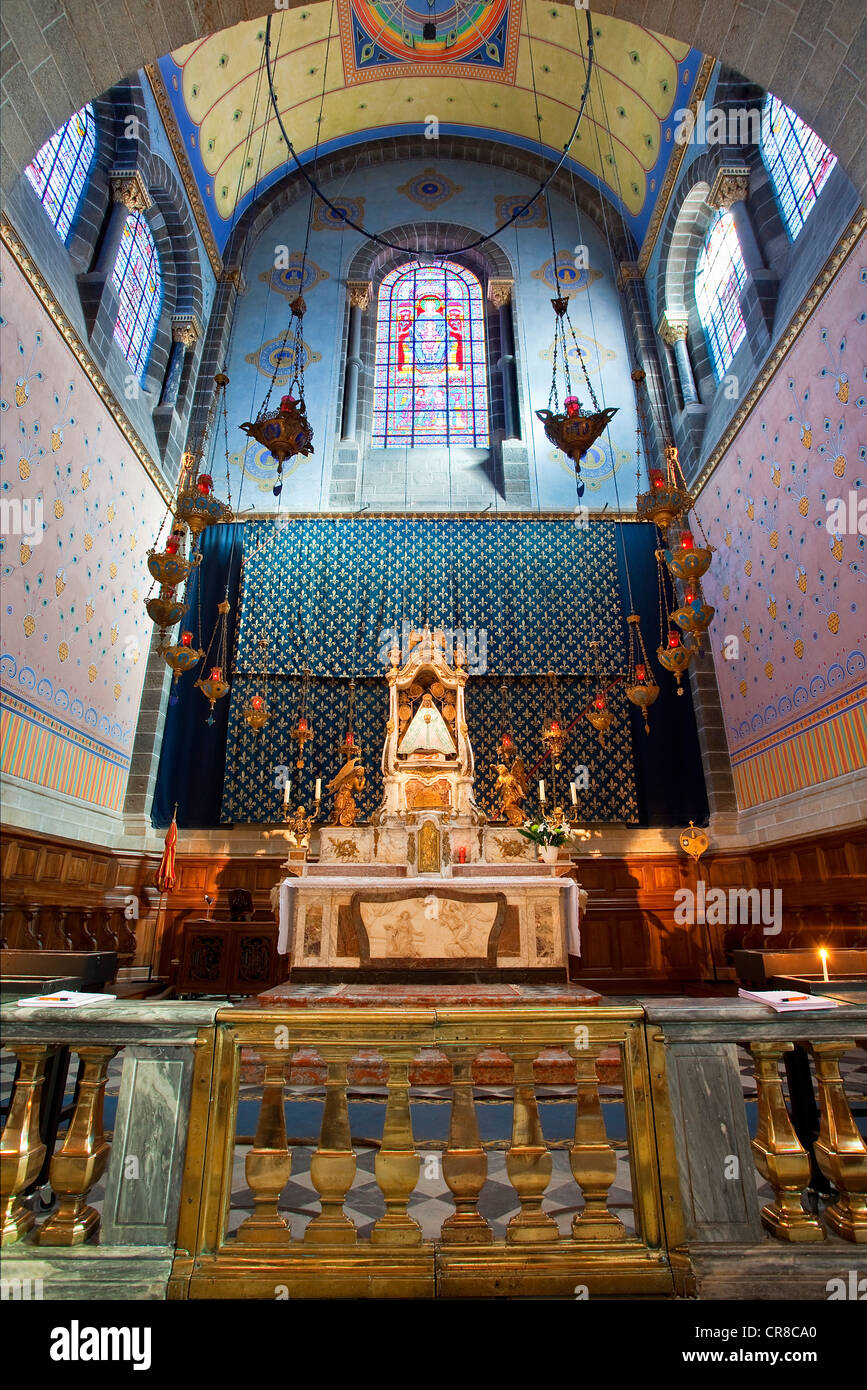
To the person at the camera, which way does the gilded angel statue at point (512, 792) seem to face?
facing the viewer and to the left of the viewer

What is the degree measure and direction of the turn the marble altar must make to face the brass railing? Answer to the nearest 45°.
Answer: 0° — it already faces it

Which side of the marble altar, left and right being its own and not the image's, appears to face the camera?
front

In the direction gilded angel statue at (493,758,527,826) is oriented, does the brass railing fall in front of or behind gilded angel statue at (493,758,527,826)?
in front

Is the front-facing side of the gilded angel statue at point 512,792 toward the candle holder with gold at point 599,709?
no

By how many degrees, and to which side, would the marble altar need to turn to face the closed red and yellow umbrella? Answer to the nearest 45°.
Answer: approximately 135° to its right

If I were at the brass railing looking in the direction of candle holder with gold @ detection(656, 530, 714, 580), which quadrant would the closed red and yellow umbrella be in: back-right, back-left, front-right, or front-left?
front-left

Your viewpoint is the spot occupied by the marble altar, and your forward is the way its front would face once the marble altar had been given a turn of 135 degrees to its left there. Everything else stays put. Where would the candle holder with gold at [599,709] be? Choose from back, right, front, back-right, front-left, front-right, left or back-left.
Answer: front
